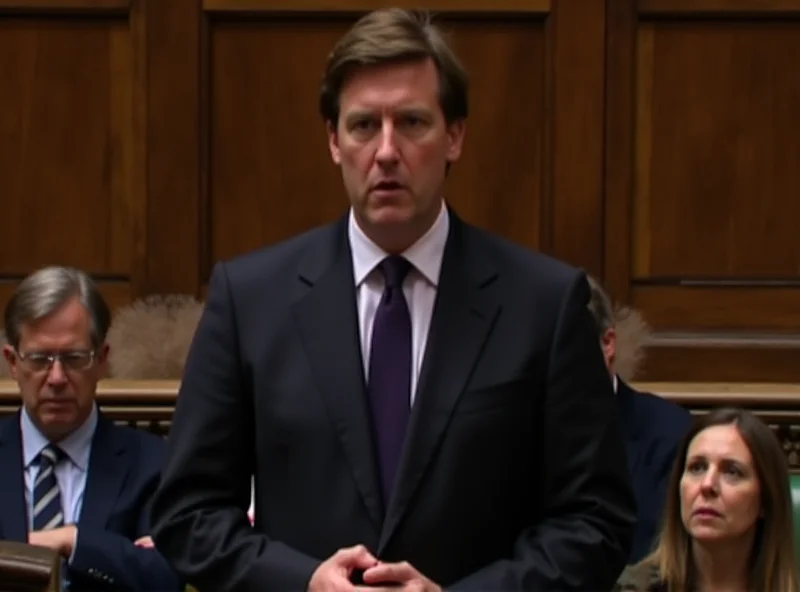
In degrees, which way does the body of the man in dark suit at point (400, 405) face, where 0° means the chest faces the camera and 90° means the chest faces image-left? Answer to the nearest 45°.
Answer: approximately 0°

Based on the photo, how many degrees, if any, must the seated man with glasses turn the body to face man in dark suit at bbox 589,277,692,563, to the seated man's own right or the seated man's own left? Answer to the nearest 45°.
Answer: approximately 90° to the seated man's own left

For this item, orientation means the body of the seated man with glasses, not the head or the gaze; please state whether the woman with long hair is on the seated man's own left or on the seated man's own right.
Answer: on the seated man's own left

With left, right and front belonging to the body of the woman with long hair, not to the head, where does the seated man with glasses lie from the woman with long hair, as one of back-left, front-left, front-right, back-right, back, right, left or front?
front-right

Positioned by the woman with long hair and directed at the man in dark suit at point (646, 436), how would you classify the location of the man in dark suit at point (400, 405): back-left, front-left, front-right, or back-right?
back-left

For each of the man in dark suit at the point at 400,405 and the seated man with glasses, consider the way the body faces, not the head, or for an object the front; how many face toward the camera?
2

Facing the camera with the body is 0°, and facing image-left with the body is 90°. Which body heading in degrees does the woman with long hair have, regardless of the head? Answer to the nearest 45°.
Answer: approximately 45°
